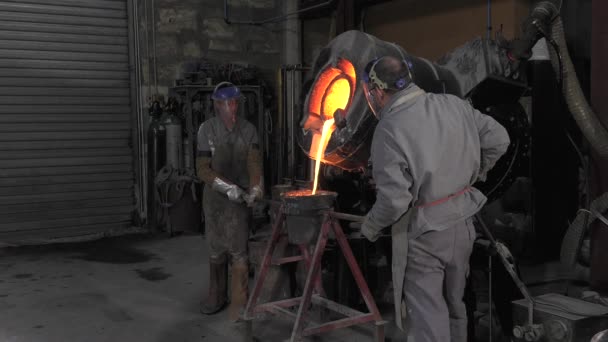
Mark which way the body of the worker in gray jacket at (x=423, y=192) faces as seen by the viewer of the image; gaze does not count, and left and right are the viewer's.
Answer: facing away from the viewer and to the left of the viewer

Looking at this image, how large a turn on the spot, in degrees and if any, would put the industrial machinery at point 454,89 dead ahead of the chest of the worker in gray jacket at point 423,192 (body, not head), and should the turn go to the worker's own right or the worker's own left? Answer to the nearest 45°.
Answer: approximately 45° to the worker's own right

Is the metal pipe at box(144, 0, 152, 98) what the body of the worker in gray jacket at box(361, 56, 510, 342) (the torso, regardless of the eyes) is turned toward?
yes

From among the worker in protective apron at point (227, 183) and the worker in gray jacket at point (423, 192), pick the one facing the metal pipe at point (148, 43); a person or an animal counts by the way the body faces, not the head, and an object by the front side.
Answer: the worker in gray jacket

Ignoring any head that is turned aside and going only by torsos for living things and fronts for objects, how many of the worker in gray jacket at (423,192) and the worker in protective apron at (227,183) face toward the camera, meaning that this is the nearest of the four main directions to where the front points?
1

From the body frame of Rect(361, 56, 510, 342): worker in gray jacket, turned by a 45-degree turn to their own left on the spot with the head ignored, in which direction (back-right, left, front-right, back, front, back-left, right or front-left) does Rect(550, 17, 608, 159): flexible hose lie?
back-right

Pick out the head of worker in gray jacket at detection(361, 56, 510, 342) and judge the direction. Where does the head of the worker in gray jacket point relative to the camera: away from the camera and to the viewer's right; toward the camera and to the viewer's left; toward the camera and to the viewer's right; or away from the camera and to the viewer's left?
away from the camera and to the viewer's left

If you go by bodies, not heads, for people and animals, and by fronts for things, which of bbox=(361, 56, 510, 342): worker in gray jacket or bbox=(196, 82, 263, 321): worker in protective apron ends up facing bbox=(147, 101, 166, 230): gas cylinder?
the worker in gray jacket

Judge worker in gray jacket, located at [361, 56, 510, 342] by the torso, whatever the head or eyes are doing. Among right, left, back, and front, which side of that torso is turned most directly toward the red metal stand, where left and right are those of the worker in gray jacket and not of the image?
front

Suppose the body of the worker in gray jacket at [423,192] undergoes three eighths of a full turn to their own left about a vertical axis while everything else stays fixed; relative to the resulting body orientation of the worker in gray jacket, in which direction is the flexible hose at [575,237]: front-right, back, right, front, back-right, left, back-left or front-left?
back-left

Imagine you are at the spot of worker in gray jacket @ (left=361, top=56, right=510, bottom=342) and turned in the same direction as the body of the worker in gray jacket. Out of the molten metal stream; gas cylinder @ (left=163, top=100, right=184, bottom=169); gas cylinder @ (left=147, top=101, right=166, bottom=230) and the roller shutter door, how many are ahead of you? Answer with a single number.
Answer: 4

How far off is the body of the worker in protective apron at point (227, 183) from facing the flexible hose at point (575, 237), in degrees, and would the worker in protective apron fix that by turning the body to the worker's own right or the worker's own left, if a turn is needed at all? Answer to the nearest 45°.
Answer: approximately 90° to the worker's own left

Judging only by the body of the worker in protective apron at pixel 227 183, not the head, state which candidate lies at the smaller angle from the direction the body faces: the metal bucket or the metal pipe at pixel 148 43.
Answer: the metal bucket

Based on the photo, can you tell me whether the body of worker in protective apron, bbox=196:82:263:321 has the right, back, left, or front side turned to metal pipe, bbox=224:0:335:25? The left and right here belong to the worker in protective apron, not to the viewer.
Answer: back

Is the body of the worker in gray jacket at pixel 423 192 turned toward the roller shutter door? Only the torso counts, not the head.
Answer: yes

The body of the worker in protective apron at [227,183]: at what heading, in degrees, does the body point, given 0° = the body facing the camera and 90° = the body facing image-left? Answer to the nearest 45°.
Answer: approximately 0°

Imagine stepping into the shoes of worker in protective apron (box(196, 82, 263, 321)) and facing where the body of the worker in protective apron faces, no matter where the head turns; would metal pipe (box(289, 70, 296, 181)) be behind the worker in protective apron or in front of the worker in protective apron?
behind
